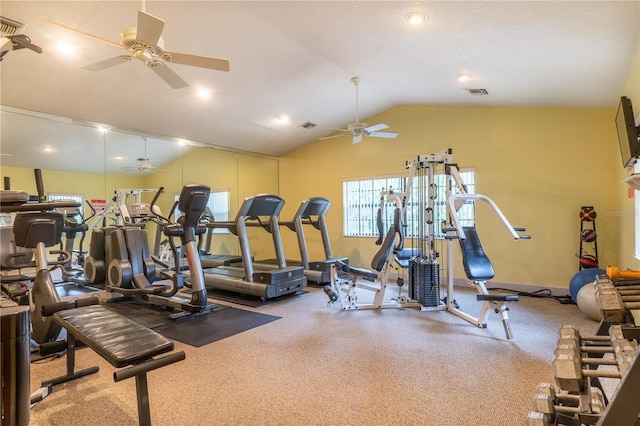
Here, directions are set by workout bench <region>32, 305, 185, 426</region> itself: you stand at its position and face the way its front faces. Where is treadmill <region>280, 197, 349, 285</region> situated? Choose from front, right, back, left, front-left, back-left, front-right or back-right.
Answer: left

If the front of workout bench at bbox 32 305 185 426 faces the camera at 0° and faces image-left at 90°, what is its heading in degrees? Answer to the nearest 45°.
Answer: approximately 315°

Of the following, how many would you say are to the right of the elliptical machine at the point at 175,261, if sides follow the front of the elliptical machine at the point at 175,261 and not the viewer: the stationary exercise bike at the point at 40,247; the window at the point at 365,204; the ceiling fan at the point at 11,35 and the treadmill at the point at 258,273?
2

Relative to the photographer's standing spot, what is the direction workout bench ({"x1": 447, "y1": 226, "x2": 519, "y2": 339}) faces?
facing the viewer and to the right of the viewer

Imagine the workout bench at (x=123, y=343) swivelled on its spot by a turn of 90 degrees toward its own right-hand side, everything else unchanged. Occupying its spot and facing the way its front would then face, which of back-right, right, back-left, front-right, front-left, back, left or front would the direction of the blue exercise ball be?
back-left

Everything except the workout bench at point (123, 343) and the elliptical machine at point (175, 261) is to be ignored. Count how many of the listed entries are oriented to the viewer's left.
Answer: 0
